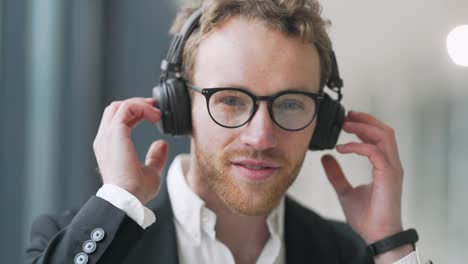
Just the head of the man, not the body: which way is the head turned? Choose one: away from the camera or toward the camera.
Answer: toward the camera

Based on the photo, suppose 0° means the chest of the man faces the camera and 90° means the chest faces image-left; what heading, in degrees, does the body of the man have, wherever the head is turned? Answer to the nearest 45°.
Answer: approximately 0°
